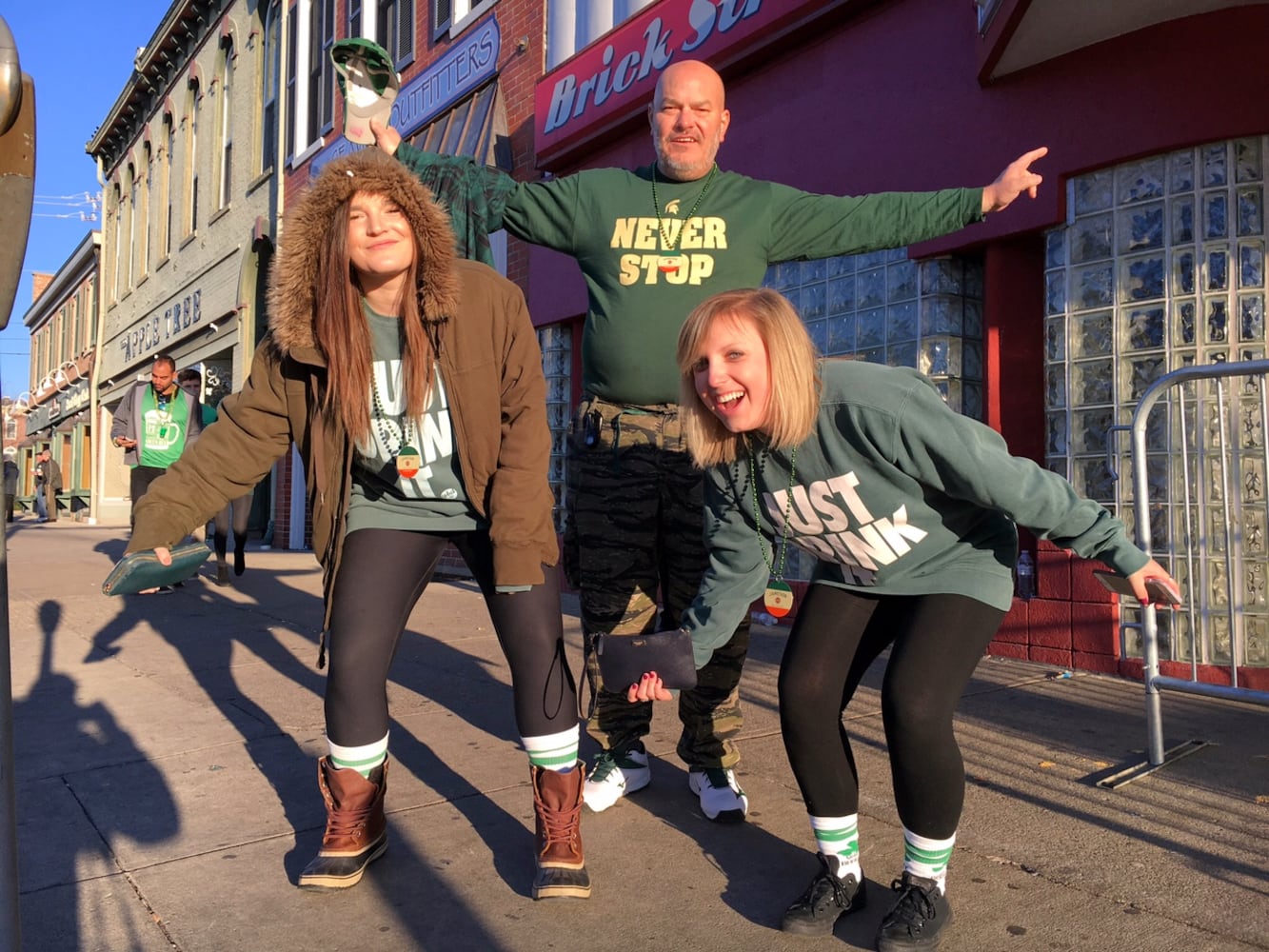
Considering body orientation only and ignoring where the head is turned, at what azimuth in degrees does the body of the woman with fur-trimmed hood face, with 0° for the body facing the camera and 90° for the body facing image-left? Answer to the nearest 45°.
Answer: approximately 0°

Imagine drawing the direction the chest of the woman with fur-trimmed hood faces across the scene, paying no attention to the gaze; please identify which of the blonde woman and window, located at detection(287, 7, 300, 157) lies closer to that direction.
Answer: the blonde woman

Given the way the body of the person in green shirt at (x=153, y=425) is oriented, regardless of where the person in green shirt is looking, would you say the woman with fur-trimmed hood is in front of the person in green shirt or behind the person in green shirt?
in front

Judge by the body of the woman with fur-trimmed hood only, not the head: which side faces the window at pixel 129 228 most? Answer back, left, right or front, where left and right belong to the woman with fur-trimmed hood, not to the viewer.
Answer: back

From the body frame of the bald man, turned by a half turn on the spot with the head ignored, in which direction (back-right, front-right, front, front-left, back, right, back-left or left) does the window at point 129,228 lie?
front-left

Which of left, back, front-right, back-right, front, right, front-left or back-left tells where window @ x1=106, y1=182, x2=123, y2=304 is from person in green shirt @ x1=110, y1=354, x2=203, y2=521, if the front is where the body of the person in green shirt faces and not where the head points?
back

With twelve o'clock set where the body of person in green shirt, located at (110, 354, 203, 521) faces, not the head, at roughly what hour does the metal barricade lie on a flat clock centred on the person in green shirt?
The metal barricade is roughly at 11 o'clock from the person in green shirt.

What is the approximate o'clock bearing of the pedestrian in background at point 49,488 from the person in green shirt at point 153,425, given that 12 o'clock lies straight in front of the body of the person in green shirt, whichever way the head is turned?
The pedestrian in background is roughly at 6 o'clock from the person in green shirt.

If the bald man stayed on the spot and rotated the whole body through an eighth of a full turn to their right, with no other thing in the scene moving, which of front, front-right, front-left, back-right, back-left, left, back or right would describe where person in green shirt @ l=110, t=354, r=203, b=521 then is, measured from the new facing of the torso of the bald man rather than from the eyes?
right
